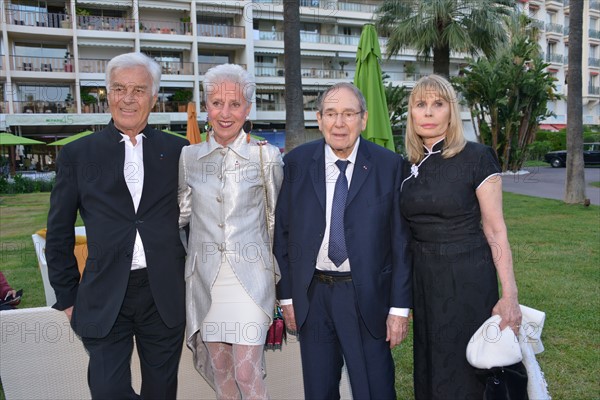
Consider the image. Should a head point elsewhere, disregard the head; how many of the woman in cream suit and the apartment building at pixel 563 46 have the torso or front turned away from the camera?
0

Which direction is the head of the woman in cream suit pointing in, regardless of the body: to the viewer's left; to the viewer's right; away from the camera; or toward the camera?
toward the camera

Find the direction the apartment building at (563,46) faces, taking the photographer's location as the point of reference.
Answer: facing the viewer and to the left of the viewer

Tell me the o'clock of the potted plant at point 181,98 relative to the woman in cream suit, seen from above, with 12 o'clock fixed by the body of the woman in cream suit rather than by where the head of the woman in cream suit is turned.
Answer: The potted plant is roughly at 6 o'clock from the woman in cream suit.

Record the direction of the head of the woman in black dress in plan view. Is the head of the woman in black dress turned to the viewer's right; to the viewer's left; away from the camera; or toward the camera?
toward the camera

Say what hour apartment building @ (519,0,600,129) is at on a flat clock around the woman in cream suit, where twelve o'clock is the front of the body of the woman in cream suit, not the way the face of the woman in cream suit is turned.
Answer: The apartment building is roughly at 7 o'clock from the woman in cream suit.

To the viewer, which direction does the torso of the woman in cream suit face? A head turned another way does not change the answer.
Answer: toward the camera

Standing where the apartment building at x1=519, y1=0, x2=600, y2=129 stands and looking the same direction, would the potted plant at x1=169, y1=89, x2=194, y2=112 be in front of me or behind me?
in front

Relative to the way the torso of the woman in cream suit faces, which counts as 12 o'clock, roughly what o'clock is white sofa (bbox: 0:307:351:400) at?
The white sofa is roughly at 4 o'clock from the woman in cream suit.
